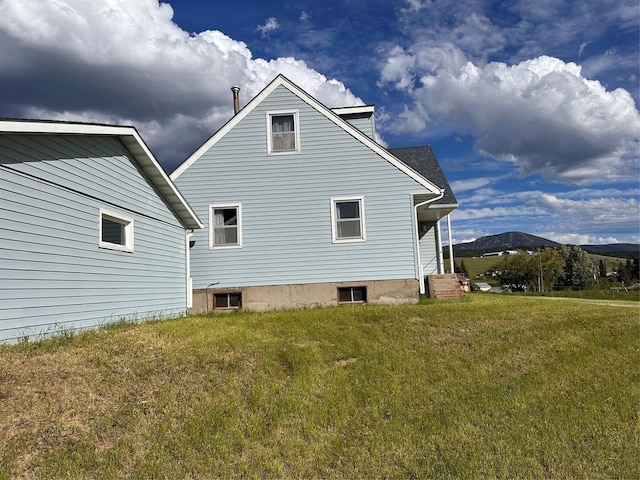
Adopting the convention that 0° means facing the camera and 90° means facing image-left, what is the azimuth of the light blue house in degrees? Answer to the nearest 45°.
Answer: approximately 270°
